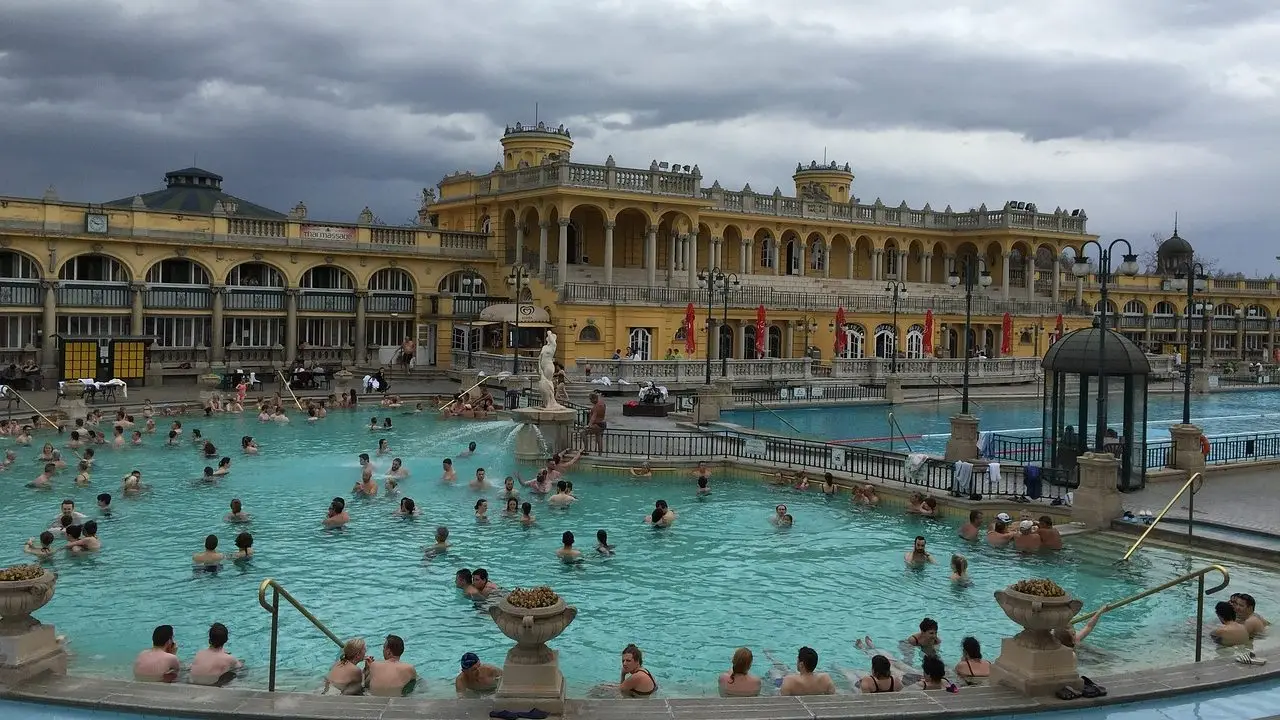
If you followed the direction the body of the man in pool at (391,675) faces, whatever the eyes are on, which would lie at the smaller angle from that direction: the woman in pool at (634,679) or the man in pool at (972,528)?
the man in pool

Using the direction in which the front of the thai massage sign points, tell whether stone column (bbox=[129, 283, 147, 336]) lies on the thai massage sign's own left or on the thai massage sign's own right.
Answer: on the thai massage sign's own right

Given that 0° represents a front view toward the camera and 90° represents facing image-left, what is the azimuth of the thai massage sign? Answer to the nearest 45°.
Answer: approximately 0°

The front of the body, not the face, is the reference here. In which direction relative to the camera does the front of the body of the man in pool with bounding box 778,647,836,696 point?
away from the camera

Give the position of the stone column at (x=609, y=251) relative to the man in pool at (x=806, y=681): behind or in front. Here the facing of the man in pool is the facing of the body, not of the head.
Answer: in front

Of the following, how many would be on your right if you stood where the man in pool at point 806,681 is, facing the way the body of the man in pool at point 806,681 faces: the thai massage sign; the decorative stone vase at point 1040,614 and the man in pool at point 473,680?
1

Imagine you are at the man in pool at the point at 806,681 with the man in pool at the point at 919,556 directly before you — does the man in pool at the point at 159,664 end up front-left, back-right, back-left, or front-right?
back-left

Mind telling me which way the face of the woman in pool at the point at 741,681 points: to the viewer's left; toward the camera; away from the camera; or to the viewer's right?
away from the camera

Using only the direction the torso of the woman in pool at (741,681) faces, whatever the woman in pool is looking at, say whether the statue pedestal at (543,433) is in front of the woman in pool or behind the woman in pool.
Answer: in front

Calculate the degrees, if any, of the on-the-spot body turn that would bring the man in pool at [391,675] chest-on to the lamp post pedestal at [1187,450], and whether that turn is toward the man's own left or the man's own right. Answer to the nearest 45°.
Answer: approximately 45° to the man's own right

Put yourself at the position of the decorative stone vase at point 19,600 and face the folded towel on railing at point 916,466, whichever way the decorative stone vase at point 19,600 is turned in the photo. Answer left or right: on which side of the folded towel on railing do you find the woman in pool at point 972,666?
right

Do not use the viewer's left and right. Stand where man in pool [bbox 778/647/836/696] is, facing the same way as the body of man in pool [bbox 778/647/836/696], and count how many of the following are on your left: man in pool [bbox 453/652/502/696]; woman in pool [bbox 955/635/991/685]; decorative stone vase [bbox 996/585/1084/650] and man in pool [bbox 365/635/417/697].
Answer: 2
